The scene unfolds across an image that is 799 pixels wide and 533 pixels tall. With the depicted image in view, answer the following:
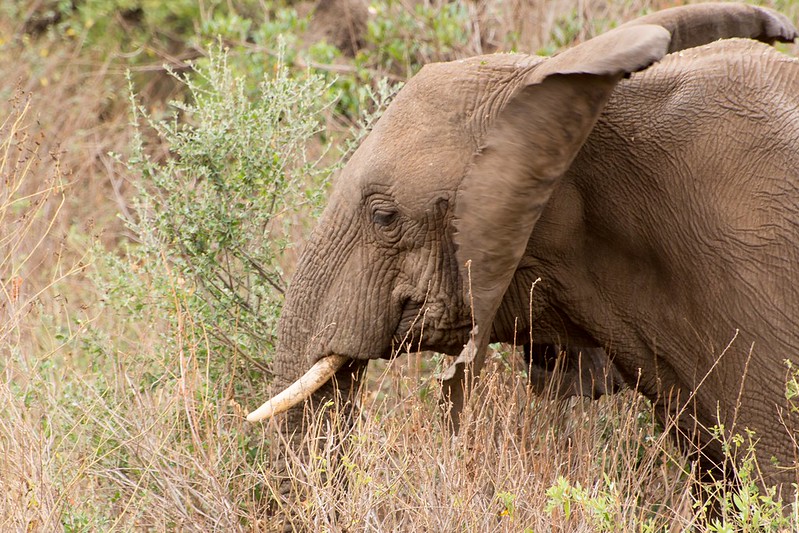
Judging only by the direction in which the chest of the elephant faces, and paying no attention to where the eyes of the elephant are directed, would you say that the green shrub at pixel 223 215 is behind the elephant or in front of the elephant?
in front

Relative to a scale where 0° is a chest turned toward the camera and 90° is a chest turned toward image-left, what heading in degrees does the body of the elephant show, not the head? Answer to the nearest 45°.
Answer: approximately 90°

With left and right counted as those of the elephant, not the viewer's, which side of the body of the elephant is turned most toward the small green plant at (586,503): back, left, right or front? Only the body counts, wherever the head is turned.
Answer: left

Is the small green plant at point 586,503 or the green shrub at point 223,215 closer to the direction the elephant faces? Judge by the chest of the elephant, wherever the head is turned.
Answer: the green shrub
